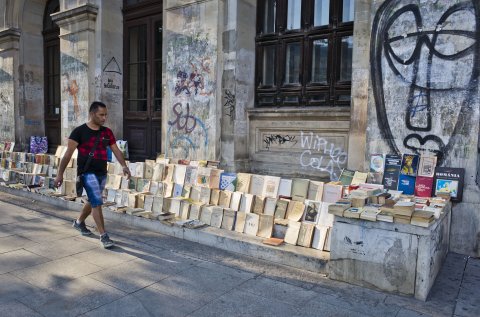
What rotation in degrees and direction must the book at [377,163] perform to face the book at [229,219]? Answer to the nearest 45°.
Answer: approximately 90° to its right

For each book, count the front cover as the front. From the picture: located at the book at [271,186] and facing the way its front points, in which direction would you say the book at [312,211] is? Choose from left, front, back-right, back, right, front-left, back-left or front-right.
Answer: front-left

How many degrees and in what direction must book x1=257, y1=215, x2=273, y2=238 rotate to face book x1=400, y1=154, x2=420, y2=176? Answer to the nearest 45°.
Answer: approximately 90° to its left

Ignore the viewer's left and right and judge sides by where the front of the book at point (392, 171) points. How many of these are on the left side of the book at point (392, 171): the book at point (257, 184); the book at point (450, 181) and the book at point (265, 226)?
1

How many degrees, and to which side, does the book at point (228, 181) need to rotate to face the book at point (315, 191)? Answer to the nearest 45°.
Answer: approximately 45° to its left

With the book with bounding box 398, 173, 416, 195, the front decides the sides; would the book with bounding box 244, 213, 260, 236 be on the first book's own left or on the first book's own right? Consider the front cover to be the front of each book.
on the first book's own right

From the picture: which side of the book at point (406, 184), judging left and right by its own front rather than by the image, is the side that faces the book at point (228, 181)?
right

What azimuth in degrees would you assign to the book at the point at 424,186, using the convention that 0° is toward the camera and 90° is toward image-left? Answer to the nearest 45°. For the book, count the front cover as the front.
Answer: approximately 0°

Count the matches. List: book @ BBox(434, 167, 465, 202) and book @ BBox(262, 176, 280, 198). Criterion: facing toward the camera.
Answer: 2
